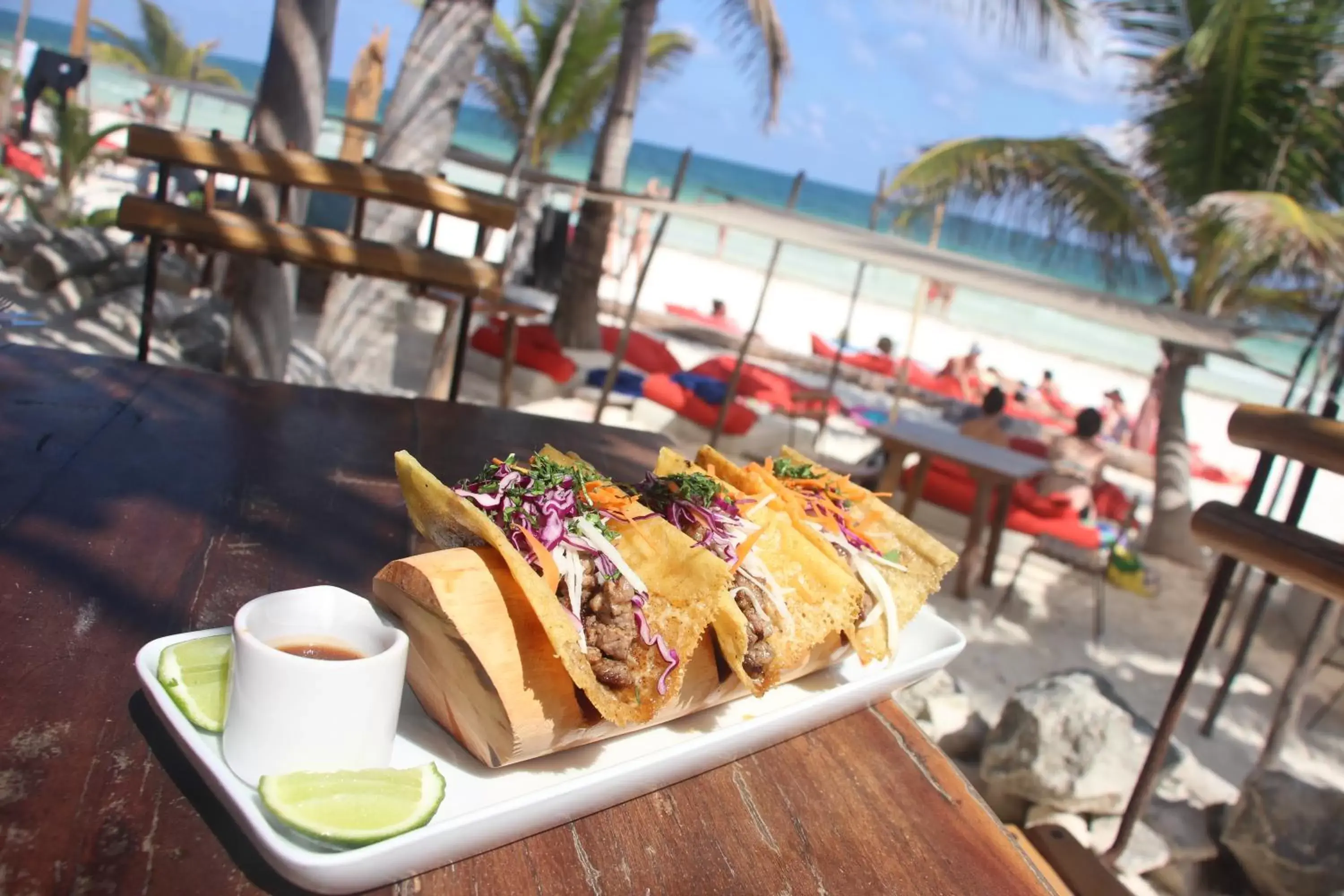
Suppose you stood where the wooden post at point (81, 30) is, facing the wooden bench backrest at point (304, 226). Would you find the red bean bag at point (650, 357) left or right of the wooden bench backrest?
left

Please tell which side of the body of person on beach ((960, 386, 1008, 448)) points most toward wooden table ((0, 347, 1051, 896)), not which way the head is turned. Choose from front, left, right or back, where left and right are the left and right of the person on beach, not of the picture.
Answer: back

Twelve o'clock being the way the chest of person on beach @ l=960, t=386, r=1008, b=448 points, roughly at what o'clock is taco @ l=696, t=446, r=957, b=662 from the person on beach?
The taco is roughly at 6 o'clock from the person on beach.

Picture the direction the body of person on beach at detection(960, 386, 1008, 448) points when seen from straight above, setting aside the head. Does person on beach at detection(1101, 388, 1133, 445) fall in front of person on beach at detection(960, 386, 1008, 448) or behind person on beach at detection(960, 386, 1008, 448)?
in front

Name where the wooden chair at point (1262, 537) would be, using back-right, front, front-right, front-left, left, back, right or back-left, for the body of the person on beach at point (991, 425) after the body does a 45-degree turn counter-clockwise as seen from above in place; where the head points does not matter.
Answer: back-left

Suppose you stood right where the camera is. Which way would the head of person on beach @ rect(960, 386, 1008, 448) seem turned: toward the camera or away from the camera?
away from the camera

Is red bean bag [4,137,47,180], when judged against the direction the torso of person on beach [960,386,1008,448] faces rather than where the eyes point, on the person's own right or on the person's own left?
on the person's own left

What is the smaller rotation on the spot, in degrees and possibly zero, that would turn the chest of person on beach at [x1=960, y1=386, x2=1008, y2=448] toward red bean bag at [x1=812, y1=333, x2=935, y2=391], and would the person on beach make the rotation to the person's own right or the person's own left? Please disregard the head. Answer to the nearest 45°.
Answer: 0° — they already face it

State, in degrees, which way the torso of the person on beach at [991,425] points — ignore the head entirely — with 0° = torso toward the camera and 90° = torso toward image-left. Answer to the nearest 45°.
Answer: approximately 180°

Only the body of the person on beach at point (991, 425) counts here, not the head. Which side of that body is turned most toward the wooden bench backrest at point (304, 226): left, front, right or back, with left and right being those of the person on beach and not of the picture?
back

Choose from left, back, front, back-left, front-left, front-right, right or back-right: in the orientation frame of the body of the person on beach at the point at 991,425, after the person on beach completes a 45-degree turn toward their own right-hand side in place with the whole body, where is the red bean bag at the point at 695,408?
back-left

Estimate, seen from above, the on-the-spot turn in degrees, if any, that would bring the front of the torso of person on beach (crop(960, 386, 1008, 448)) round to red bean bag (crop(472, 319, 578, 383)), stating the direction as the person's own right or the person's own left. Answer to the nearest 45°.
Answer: approximately 90° to the person's own left

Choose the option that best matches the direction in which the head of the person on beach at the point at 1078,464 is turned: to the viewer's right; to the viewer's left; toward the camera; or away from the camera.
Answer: away from the camera

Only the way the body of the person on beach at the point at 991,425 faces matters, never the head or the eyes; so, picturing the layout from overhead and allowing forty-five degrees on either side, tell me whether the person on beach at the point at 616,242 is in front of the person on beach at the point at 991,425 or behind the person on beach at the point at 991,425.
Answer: in front
